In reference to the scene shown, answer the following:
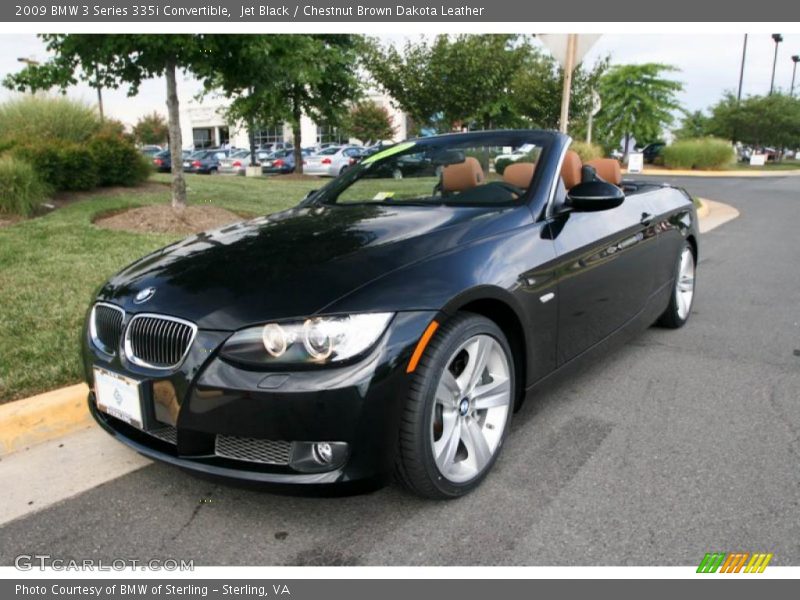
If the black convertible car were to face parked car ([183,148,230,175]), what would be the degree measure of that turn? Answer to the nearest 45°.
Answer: approximately 135° to its right

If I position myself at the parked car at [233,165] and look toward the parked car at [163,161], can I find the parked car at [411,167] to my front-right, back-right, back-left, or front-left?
back-left

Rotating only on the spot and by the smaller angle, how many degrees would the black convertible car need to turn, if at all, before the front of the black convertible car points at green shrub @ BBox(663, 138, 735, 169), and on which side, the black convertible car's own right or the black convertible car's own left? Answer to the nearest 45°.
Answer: approximately 180°

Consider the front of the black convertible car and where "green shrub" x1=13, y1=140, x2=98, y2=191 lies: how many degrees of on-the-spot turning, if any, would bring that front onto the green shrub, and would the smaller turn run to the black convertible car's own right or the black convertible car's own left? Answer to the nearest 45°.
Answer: approximately 90° to the black convertible car's own right

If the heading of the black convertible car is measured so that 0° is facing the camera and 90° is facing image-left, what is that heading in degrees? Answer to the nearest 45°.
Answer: approximately 45°

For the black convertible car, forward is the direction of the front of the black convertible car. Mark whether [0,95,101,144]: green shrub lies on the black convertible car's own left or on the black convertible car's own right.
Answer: on the black convertible car's own right

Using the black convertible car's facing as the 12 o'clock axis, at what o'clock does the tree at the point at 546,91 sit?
The tree is roughly at 5 o'clock from the black convertible car.

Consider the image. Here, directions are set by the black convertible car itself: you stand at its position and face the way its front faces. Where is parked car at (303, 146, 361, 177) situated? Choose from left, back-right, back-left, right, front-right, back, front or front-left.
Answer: back-right

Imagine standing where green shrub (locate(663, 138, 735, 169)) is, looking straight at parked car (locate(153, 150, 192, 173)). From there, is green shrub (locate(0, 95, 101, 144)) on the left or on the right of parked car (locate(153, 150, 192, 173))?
left

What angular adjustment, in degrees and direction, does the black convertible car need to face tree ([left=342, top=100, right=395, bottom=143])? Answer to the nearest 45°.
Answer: approximately 135° to its right
